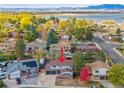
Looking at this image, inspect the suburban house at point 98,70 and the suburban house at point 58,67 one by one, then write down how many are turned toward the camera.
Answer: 2

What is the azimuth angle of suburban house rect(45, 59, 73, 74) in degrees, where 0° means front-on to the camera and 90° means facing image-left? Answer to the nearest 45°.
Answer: approximately 0°

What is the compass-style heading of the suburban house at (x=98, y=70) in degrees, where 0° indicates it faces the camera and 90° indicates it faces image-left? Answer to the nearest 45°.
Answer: approximately 0°

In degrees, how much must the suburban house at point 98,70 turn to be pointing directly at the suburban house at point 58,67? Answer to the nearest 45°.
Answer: approximately 90° to its right

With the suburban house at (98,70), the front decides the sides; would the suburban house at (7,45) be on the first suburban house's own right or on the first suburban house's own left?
on the first suburban house's own right
